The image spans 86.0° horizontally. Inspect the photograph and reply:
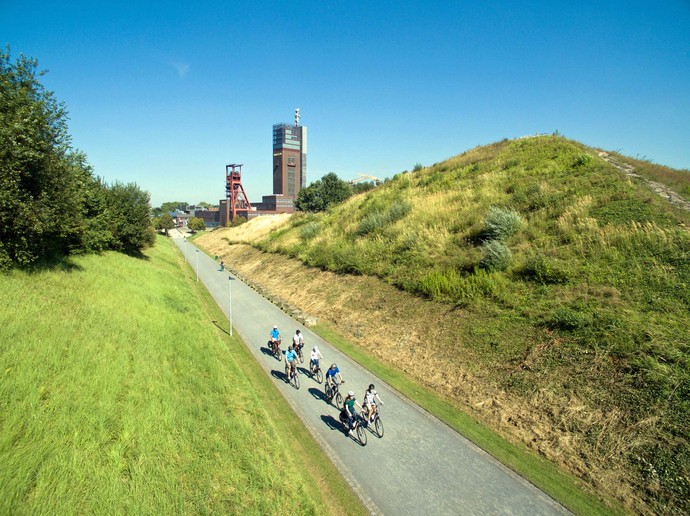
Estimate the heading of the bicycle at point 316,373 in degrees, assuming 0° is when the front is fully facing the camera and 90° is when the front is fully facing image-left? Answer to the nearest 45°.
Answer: approximately 315°

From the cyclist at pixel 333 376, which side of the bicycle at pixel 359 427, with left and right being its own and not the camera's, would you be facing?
back

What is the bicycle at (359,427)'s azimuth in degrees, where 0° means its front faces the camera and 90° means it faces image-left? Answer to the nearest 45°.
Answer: approximately 315°

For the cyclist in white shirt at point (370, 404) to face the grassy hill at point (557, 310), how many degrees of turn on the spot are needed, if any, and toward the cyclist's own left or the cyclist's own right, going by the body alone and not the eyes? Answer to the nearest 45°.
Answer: approximately 90° to the cyclist's own left

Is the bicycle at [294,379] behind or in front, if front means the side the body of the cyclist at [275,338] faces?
in front

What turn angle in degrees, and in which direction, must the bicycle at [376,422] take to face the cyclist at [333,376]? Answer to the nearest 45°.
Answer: approximately 180°

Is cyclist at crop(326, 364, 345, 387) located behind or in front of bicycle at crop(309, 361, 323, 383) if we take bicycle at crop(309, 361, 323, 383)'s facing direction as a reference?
in front

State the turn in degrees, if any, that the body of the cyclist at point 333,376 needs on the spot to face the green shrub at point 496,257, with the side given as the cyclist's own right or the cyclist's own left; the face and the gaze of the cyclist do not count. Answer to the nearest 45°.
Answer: approximately 90° to the cyclist's own left

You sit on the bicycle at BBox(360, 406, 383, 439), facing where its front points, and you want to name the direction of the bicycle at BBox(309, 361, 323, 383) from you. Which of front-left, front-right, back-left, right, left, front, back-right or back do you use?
back

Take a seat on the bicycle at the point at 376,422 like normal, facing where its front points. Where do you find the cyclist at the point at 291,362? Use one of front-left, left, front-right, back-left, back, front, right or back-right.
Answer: back

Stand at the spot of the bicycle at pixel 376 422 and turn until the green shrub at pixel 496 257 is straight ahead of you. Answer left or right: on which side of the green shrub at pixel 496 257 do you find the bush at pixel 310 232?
left

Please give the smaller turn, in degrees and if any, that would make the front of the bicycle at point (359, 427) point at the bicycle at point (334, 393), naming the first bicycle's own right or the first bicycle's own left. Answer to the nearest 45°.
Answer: approximately 180°

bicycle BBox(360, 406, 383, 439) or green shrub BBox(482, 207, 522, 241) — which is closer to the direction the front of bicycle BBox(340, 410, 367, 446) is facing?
the bicycle

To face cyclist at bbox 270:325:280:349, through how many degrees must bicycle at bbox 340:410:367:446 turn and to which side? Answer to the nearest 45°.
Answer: approximately 180°

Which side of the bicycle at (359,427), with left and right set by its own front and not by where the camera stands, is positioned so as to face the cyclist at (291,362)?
back
